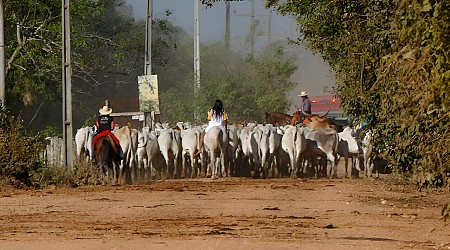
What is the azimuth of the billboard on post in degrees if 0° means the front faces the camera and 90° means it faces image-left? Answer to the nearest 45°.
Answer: approximately 0°

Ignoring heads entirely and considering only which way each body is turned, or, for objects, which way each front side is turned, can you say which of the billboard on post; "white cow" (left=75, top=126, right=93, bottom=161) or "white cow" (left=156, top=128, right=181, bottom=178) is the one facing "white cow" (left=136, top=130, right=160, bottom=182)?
the billboard on post

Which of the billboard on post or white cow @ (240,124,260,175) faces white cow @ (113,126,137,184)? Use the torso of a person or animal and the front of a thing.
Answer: the billboard on post
